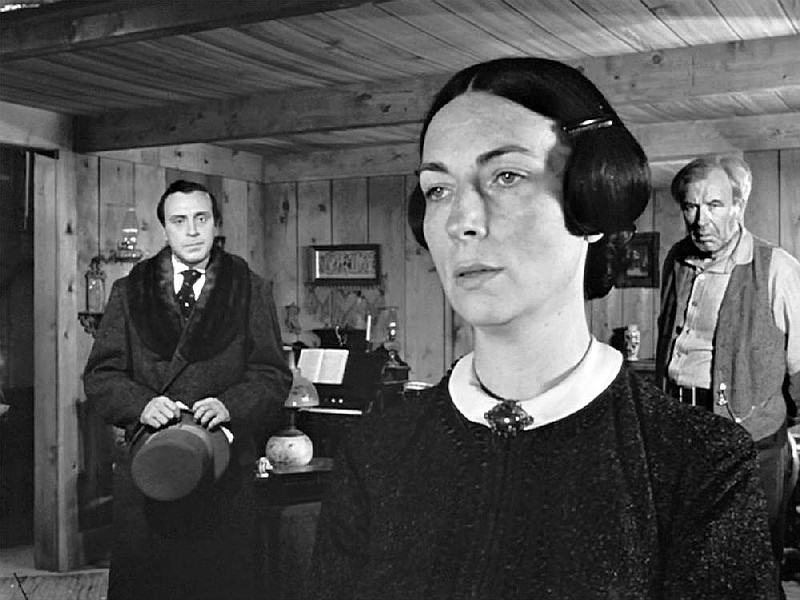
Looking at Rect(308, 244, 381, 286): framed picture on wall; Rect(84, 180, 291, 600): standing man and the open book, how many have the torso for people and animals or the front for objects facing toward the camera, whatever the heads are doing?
3

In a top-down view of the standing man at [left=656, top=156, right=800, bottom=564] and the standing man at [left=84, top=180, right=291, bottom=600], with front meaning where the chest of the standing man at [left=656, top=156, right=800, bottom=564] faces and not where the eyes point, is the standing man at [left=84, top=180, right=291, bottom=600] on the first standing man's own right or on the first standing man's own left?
on the first standing man's own right

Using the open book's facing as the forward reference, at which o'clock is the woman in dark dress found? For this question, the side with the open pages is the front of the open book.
The woman in dark dress is roughly at 12 o'clock from the open book.

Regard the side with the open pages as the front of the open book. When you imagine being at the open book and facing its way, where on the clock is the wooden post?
The wooden post is roughly at 3 o'clock from the open book.

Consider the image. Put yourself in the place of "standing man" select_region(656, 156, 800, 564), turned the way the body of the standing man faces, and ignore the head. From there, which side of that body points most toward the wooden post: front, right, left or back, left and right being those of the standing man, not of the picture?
right

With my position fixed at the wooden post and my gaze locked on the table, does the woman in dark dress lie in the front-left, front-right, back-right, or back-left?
front-right

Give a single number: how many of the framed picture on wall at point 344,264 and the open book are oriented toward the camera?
2

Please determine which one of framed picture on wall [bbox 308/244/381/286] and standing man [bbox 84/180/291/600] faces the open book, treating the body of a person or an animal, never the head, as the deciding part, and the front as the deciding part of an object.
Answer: the framed picture on wall

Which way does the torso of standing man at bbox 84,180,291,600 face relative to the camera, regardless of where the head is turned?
toward the camera

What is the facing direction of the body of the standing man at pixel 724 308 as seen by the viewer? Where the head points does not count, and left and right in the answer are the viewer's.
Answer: facing the viewer and to the left of the viewer

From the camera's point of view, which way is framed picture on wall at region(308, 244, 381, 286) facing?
toward the camera

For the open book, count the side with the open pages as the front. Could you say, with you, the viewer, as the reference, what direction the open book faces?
facing the viewer

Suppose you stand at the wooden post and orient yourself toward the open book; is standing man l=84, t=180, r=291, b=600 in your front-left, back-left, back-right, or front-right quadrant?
front-right

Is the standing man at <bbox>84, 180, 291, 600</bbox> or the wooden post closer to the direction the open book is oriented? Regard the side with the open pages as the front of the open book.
the standing man

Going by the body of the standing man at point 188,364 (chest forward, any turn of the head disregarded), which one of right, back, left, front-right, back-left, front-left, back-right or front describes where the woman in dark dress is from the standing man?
front

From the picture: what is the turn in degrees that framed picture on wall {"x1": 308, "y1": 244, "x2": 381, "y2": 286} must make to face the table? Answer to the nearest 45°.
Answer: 0° — it already faces it
